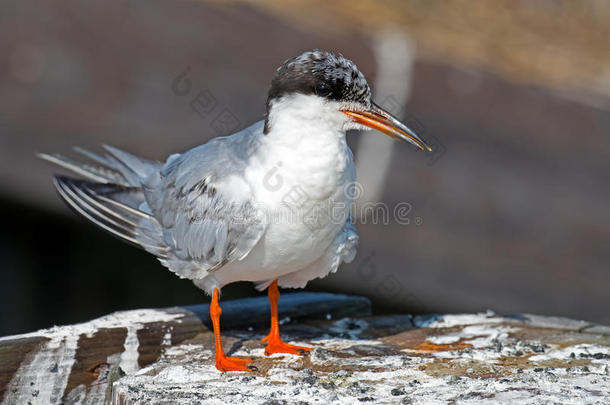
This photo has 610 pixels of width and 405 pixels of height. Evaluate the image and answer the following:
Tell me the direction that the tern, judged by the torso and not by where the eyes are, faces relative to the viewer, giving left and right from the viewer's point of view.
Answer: facing the viewer and to the right of the viewer
